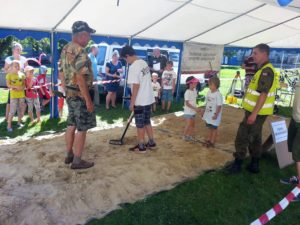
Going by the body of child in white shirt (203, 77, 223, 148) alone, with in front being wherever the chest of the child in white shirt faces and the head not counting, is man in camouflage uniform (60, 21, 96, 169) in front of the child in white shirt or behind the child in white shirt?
in front

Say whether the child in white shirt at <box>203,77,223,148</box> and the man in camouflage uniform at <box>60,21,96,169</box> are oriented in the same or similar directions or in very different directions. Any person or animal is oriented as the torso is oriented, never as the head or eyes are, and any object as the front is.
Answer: very different directions

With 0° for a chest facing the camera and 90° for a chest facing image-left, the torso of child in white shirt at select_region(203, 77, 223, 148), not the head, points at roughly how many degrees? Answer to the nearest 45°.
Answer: approximately 45°

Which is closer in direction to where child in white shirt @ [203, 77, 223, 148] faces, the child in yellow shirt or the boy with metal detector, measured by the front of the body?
the boy with metal detector

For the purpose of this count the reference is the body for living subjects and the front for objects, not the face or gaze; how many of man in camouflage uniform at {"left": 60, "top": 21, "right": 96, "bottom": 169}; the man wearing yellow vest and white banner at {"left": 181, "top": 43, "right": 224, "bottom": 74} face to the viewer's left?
1

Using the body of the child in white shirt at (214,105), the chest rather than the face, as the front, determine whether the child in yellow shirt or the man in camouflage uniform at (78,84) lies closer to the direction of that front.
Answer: the man in camouflage uniform

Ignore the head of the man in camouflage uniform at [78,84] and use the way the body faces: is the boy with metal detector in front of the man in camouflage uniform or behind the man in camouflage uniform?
in front

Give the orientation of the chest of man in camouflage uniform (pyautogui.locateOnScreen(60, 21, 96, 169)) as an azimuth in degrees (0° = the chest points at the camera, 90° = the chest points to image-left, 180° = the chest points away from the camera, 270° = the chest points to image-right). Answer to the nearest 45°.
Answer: approximately 270°

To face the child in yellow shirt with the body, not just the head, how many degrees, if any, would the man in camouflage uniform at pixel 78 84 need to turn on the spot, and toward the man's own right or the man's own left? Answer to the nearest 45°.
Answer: approximately 135° to the man's own left

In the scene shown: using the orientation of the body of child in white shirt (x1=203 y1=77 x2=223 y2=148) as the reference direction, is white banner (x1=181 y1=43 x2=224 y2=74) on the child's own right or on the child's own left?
on the child's own right

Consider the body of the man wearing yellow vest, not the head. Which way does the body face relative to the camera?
to the viewer's left

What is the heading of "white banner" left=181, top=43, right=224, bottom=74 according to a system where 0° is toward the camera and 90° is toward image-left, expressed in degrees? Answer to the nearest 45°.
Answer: approximately 0°
